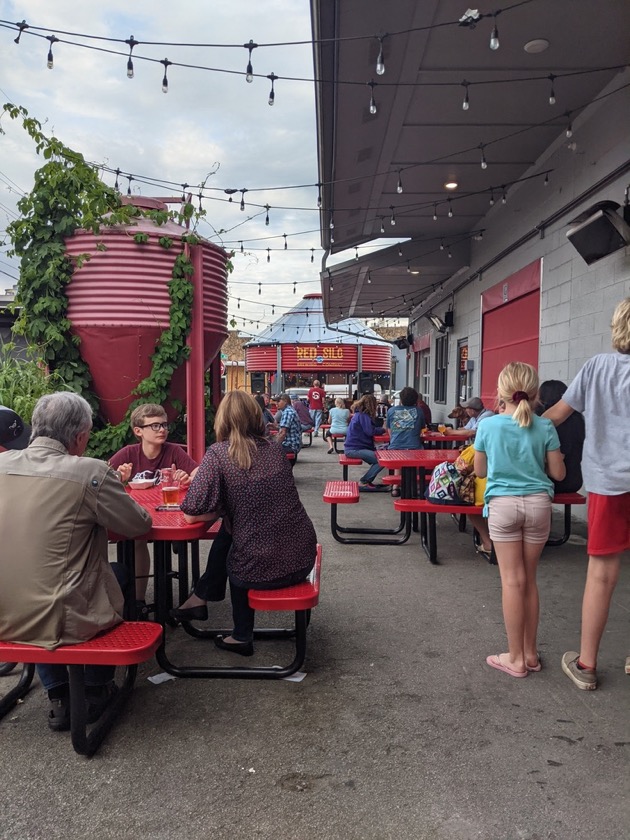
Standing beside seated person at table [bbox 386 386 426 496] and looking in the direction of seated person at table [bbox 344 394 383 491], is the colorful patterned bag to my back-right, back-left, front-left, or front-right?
back-left

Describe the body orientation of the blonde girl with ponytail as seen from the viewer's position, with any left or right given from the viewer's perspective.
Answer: facing away from the viewer

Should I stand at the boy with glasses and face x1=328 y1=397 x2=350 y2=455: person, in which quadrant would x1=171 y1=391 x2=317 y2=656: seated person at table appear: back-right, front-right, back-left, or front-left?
back-right

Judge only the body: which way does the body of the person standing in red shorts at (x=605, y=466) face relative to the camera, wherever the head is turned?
away from the camera

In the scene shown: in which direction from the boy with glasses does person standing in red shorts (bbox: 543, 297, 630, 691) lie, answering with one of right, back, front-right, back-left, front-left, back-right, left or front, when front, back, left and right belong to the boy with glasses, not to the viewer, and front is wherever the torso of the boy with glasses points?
front-left

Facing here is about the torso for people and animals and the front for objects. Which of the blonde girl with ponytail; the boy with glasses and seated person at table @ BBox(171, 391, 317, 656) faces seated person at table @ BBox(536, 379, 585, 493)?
the blonde girl with ponytail

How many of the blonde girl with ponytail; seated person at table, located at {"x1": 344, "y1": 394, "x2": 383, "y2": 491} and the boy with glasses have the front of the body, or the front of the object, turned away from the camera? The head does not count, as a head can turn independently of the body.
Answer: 1

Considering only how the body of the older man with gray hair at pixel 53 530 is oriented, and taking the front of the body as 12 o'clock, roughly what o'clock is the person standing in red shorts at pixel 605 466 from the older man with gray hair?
The person standing in red shorts is roughly at 2 o'clock from the older man with gray hair.

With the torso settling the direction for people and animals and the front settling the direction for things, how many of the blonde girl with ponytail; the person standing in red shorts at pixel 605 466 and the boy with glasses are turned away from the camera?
2

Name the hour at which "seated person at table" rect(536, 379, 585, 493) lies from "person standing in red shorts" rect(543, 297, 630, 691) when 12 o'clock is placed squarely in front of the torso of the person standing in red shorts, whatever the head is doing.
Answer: The seated person at table is roughly at 12 o'clock from the person standing in red shorts.

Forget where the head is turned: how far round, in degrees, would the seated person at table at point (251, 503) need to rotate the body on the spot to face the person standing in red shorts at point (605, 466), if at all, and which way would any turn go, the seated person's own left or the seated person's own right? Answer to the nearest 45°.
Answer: approximately 135° to the seated person's own right

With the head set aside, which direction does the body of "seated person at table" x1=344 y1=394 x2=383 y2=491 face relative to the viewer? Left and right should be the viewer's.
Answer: facing to the right of the viewer

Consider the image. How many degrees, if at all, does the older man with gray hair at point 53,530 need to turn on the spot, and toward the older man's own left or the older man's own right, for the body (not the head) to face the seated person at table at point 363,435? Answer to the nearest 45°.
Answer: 0° — they already face them

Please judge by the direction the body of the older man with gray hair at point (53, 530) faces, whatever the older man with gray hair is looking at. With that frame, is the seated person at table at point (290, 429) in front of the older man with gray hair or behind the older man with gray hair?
in front

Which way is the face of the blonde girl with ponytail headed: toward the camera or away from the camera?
away from the camera

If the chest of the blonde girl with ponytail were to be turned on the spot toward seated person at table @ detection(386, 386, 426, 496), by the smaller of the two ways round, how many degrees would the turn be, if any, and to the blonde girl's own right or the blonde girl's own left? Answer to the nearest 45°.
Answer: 0° — they already face them

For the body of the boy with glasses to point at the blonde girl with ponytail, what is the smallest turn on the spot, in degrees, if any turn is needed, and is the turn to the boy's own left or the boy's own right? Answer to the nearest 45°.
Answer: approximately 45° to the boy's own left

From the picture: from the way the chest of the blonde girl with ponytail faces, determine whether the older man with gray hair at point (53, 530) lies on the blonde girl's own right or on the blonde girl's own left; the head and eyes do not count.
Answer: on the blonde girl's own left

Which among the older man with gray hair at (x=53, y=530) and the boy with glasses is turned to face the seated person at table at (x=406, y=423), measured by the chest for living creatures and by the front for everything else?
the older man with gray hair
